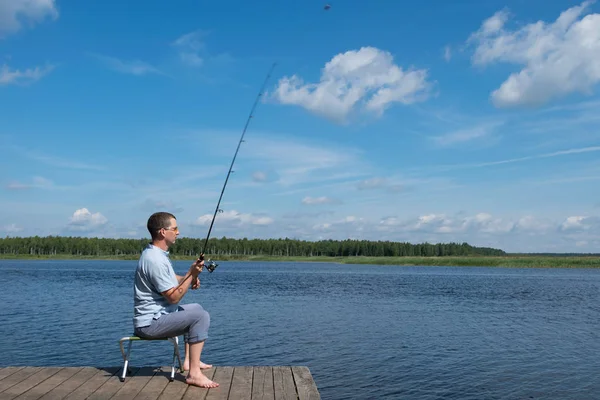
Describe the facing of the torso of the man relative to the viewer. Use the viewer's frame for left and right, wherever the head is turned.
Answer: facing to the right of the viewer

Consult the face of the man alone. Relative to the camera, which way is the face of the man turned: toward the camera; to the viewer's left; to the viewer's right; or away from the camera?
to the viewer's right
